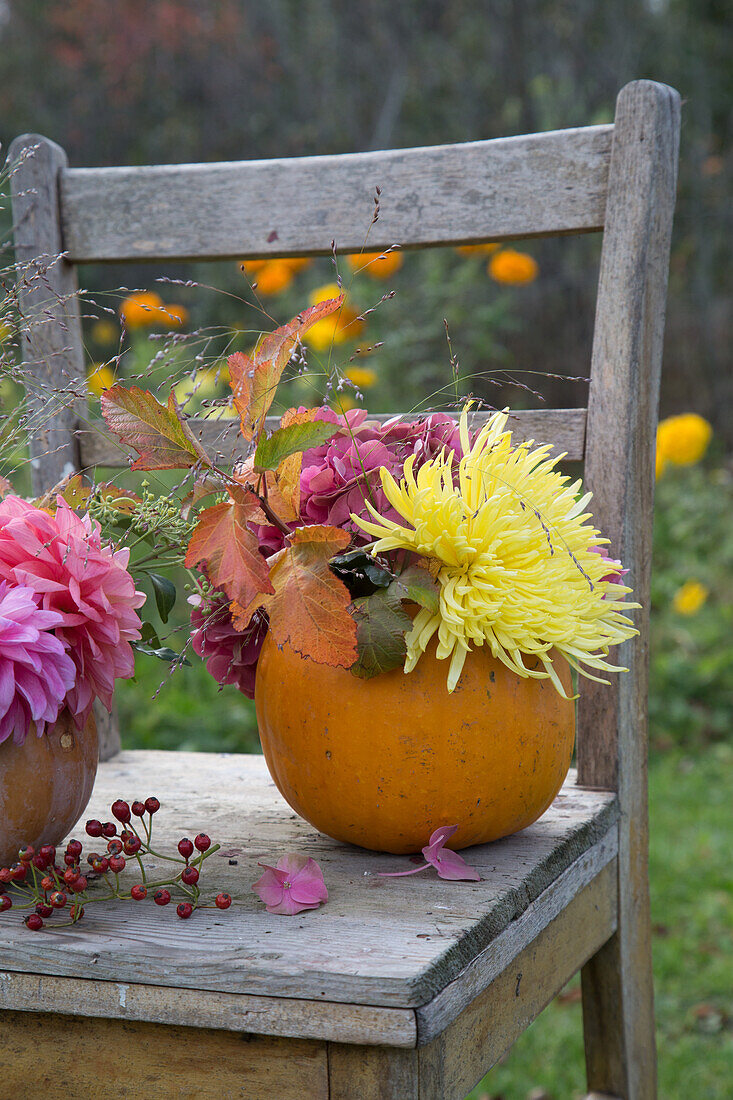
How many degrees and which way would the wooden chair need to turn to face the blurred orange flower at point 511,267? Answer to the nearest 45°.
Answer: approximately 135° to its right

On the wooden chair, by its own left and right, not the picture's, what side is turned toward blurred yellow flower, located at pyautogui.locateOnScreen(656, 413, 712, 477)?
back

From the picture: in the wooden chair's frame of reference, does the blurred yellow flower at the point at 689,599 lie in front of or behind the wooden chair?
behind

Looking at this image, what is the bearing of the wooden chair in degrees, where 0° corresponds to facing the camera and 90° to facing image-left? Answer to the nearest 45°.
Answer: approximately 45°

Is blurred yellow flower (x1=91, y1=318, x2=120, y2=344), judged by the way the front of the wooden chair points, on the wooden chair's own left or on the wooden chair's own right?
on the wooden chair's own right
